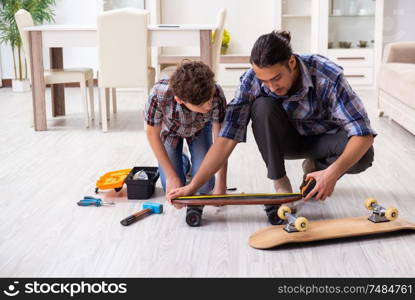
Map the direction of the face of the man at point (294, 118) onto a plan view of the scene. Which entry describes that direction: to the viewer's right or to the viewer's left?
to the viewer's left

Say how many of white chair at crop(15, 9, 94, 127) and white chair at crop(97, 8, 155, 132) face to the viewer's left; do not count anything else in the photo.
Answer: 0

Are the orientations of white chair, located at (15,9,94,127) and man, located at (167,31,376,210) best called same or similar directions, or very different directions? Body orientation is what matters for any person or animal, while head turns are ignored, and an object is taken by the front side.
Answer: very different directions

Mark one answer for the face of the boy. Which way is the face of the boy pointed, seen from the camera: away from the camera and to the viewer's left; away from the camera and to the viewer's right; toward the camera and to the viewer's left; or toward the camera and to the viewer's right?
toward the camera and to the viewer's right

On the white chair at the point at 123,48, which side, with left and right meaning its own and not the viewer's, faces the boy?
back

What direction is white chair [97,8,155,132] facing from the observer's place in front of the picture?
facing away from the viewer

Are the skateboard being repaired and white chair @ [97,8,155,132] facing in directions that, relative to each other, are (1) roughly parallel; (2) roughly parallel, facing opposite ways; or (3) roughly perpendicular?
roughly perpendicular

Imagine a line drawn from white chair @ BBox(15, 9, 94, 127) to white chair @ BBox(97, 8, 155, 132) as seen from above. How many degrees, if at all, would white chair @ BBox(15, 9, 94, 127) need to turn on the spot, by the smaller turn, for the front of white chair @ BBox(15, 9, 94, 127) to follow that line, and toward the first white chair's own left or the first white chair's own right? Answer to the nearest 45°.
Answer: approximately 45° to the first white chair's own right

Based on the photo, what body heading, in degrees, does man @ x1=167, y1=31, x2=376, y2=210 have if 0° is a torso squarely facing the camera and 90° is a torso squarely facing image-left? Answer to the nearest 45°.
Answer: approximately 45°
